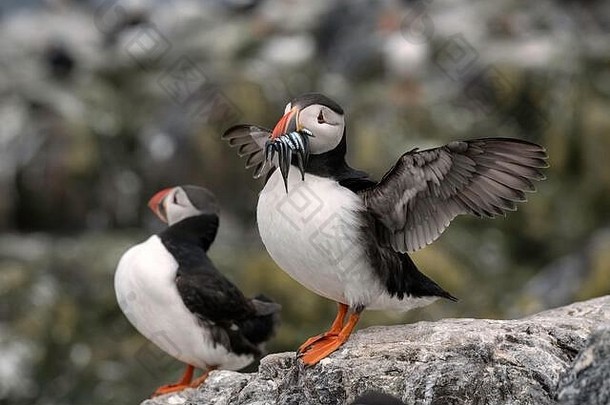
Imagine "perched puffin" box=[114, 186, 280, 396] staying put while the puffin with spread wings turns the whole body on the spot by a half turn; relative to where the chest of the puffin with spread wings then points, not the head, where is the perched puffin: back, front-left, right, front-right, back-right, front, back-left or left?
left

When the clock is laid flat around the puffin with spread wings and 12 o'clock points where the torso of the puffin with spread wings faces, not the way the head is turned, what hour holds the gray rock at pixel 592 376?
The gray rock is roughly at 9 o'clock from the puffin with spread wings.

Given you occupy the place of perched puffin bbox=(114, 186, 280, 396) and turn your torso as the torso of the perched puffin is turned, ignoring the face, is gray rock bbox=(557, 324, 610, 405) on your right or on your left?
on your left

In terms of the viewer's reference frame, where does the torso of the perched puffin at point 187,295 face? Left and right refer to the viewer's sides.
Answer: facing to the left of the viewer

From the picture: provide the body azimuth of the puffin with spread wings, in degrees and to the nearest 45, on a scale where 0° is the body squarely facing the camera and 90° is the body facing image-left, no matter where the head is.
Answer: approximately 45°
